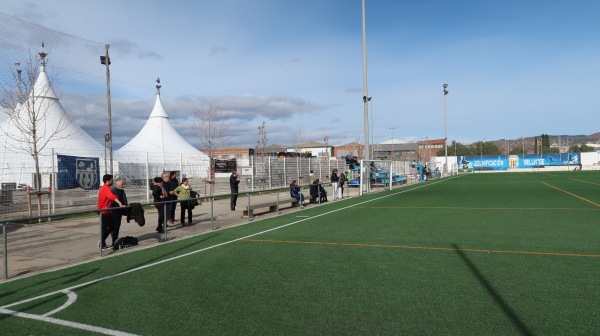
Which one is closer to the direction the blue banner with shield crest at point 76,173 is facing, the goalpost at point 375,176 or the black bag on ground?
the black bag on ground

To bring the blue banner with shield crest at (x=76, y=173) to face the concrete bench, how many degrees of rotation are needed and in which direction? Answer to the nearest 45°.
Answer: approximately 45° to its left

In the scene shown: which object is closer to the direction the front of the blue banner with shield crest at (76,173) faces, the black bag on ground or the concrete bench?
the black bag on ground

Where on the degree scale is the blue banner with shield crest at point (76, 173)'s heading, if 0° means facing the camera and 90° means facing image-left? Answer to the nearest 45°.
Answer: approximately 0°

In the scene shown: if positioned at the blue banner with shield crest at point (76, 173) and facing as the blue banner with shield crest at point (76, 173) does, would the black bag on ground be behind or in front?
in front

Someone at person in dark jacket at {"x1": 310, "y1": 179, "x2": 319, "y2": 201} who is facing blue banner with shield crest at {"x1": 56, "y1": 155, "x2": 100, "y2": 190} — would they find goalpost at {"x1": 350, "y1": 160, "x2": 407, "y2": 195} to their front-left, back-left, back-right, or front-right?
back-right

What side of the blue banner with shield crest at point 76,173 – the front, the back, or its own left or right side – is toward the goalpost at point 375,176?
left

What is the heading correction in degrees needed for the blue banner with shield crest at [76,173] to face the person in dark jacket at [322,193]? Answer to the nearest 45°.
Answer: approximately 90° to its left

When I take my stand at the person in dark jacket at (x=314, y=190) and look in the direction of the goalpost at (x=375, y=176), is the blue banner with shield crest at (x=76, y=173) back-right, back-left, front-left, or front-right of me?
back-left
